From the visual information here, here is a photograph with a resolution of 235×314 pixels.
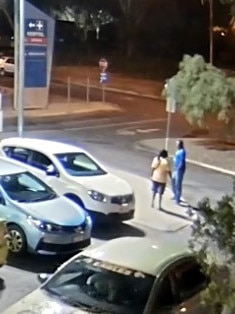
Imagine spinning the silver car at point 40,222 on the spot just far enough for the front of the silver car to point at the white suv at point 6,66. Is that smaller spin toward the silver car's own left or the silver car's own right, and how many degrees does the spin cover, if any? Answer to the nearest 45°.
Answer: approximately 135° to the silver car's own left

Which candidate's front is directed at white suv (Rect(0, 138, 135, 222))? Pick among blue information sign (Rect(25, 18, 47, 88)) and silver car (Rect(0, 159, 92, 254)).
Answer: the blue information sign

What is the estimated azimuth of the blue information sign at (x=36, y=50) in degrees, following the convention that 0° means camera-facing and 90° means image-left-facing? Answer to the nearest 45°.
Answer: approximately 0°

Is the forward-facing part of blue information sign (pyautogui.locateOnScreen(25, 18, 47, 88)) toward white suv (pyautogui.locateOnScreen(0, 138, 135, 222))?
yes

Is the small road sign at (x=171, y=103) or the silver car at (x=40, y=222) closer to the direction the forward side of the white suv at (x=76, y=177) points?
the small road sign

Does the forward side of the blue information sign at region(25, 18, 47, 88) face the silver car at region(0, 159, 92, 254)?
yes

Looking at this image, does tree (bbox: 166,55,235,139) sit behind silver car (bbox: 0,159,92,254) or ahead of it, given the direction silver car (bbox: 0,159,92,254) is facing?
ahead

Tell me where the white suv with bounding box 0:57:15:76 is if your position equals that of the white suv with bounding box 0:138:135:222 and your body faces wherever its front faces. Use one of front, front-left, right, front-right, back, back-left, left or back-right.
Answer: back-left

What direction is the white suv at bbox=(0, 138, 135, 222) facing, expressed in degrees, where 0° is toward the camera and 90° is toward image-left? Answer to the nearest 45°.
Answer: approximately 315°

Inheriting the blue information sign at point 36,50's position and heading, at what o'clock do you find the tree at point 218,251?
The tree is roughly at 12 o'clock from the blue information sign.
